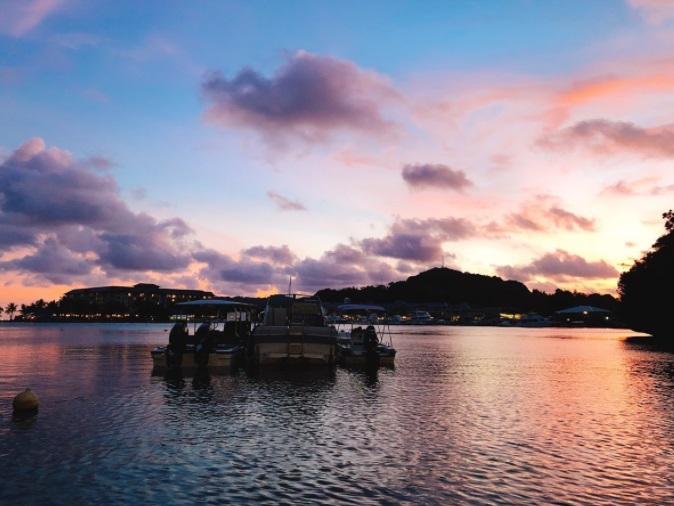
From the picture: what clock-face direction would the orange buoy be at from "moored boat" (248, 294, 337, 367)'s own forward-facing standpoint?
The orange buoy is roughly at 7 o'clock from the moored boat.

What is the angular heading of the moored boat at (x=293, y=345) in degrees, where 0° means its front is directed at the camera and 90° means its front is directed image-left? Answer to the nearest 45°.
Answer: approximately 180°
